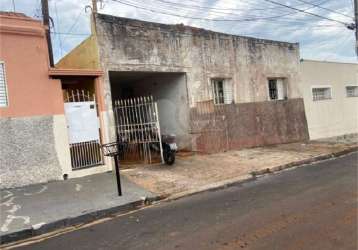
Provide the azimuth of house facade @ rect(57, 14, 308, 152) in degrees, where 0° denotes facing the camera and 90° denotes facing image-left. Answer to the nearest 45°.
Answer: approximately 315°

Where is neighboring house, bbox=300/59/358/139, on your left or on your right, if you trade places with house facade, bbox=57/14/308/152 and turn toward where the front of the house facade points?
on your left

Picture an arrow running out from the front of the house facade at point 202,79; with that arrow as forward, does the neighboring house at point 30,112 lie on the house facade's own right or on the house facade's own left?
on the house facade's own right
